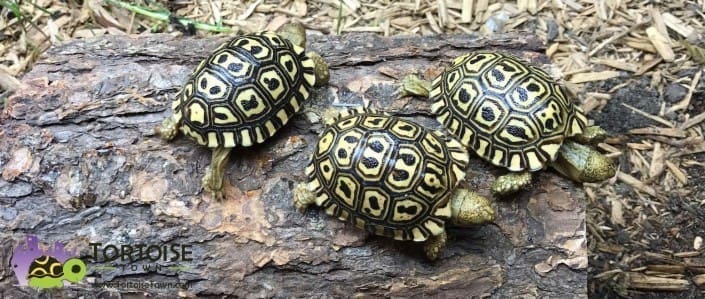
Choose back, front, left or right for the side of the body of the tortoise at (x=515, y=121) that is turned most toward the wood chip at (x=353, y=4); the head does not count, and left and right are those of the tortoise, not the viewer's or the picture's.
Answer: back

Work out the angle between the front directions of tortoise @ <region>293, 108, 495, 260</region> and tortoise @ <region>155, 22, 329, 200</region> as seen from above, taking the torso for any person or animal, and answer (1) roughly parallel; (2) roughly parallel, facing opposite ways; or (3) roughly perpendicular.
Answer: roughly perpendicular

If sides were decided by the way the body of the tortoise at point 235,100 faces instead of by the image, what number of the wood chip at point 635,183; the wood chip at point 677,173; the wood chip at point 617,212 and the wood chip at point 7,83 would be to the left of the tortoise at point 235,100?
1

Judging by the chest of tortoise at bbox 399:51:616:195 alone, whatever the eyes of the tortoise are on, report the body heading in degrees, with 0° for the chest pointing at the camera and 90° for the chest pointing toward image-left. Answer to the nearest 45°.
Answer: approximately 315°

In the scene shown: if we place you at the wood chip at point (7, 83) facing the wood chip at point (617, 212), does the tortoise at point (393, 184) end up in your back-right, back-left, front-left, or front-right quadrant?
front-right

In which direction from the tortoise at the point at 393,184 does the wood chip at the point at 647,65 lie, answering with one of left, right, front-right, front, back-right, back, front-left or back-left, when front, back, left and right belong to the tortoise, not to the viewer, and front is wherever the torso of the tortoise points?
left

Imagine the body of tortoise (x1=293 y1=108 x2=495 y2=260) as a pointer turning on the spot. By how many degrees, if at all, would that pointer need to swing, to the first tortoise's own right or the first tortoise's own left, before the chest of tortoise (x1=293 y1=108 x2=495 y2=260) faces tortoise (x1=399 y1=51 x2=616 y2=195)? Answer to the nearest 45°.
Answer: approximately 90° to the first tortoise's own left

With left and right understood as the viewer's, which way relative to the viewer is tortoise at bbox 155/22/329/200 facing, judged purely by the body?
facing away from the viewer and to the right of the viewer

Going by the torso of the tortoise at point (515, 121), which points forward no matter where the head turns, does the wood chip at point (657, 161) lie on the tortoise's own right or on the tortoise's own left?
on the tortoise's own left

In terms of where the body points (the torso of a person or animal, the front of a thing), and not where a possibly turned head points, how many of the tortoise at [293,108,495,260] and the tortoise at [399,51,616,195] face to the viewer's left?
0

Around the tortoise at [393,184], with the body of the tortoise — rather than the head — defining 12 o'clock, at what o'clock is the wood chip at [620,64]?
The wood chip is roughly at 9 o'clock from the tortoise.

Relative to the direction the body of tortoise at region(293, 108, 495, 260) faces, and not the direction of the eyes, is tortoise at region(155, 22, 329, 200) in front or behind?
behind

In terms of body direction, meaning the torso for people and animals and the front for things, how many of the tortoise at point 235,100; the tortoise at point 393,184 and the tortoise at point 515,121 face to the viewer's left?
0

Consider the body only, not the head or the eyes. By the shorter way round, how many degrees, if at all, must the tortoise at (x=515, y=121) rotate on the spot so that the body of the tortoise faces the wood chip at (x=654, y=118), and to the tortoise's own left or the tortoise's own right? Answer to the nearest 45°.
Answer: approximately 90° to the tortoise's own left

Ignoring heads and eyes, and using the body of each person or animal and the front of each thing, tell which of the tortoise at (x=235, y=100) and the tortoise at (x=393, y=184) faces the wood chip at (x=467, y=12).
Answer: the tortoise at (x=235, y=100)

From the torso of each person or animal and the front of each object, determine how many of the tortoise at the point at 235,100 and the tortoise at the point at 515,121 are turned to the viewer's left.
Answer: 0
